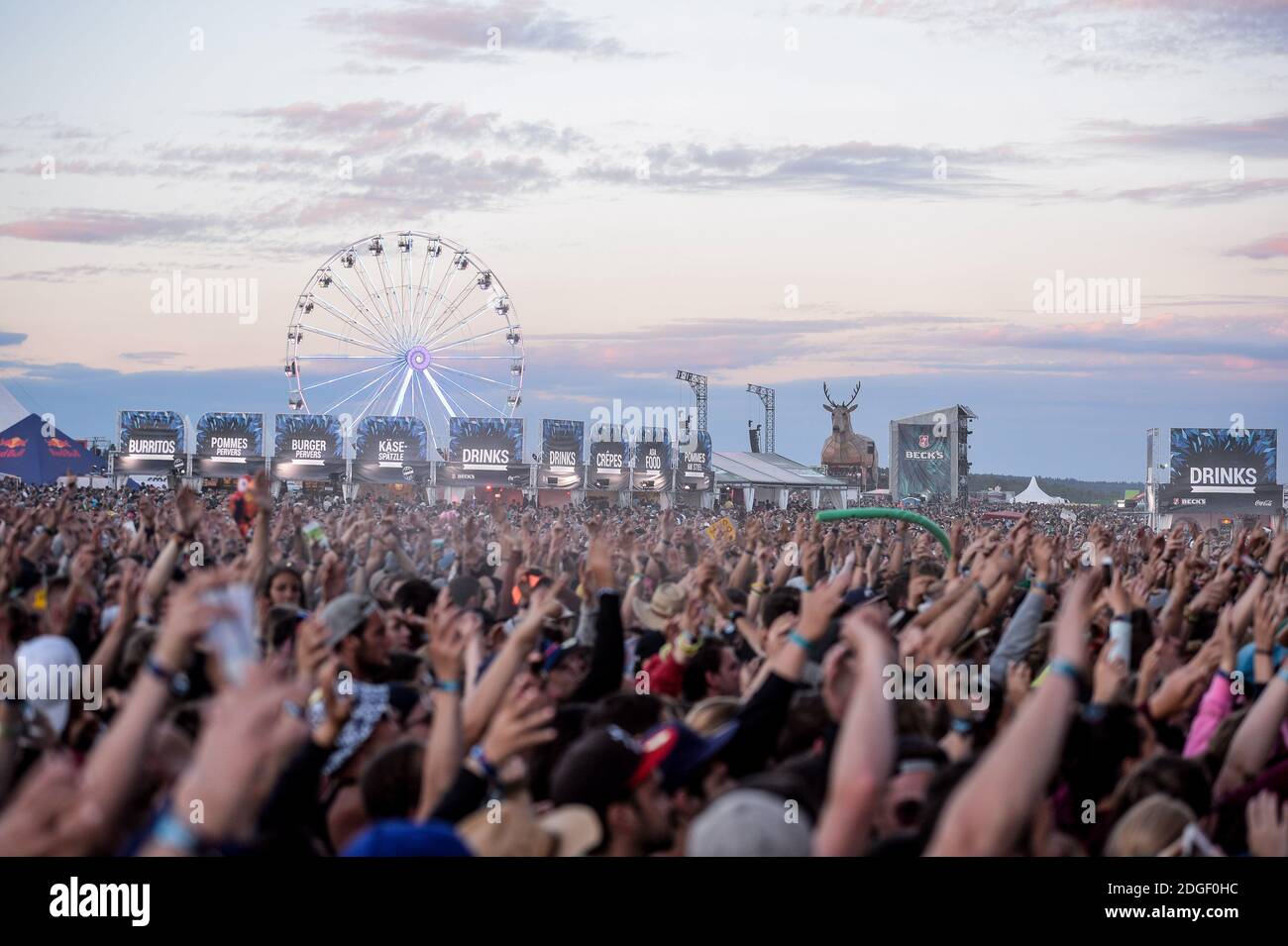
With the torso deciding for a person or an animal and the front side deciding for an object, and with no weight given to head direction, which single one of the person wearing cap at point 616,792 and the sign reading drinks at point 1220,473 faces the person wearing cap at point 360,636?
the sign reading drinks

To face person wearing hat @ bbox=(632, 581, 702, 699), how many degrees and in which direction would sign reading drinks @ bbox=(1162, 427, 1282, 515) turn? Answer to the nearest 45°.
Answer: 0° — it already faces them

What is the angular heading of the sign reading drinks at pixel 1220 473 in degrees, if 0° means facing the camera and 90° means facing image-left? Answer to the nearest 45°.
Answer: approximately 0°

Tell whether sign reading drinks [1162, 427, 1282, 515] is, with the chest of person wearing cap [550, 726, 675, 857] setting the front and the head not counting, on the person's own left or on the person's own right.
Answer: on the person's own left

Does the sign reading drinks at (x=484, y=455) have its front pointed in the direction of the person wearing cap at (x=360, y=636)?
yes
